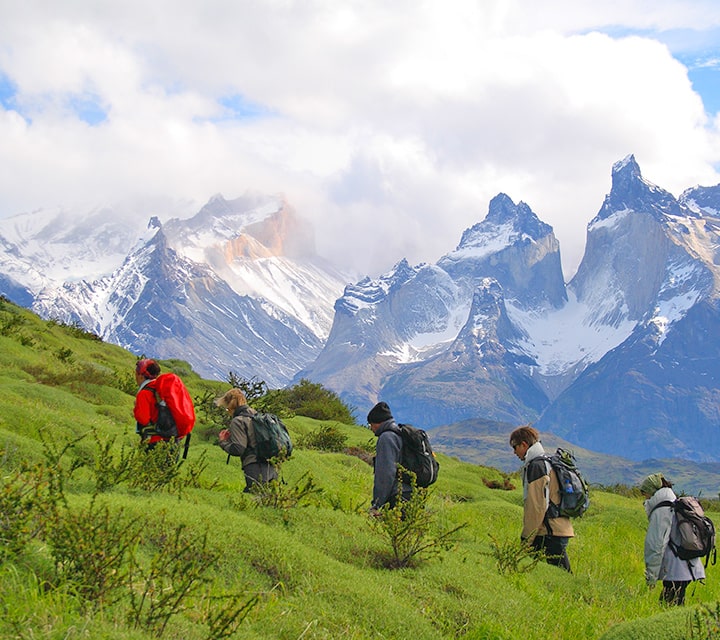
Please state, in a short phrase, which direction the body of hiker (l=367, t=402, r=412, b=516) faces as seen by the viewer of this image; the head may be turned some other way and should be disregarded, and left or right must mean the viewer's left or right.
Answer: facing to the left of the viewer

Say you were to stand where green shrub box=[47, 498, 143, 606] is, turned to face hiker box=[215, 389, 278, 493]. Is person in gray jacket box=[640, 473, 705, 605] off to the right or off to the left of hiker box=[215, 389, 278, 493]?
right

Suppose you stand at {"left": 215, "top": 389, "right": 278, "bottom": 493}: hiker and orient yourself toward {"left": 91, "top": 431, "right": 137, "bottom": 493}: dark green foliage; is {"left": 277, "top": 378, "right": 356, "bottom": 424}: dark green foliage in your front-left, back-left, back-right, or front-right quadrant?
back-right

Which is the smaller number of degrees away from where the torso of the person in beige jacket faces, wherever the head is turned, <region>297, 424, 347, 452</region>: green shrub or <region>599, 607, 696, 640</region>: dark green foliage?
the green shrub

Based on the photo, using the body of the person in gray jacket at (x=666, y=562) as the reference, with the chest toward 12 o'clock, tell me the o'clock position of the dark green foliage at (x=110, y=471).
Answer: The dark green foliage is roughly at 11 o'clock from the person in gray jacket.

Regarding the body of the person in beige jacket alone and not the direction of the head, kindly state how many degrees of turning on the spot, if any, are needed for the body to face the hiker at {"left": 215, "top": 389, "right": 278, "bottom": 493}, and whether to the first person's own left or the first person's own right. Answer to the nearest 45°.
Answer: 0° — they already face them

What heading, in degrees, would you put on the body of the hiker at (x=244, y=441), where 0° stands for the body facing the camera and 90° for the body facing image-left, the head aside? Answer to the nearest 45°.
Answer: approximately 90°

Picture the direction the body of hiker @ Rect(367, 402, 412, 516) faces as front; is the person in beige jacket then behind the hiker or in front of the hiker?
behind

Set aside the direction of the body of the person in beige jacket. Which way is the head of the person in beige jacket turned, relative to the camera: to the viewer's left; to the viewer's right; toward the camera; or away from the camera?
to the viewer's left

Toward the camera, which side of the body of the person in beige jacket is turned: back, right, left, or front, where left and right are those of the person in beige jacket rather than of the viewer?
left

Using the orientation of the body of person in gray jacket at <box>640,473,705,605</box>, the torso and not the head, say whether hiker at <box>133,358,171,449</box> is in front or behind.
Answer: in front
